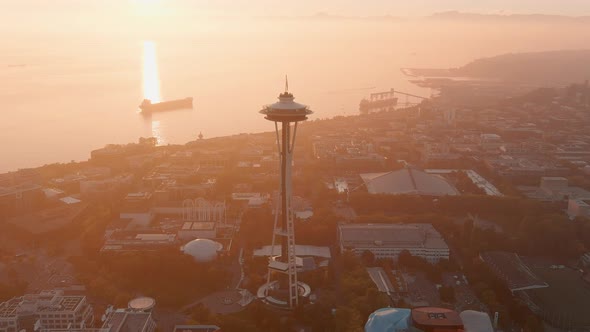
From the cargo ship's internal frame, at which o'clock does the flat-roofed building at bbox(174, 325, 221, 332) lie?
The flat-roofed building is roughly at 3 o'clock from the cargo ship.

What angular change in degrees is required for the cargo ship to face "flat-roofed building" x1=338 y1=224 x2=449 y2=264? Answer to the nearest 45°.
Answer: approximately 90° to its right

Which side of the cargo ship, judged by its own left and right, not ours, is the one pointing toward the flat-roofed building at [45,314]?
right

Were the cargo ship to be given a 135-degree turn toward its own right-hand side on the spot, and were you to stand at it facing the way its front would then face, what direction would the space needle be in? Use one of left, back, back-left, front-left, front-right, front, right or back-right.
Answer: front-left

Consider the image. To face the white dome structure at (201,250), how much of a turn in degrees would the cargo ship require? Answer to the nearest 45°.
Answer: approximately 90° to its right

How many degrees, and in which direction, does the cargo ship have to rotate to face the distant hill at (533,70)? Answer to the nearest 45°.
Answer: approximately 45° to its left

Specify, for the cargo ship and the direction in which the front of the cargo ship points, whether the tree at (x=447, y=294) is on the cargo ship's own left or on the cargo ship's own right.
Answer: on the cargo ship's own right

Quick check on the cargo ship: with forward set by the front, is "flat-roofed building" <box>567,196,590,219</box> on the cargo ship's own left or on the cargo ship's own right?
on the cargo ship's own right

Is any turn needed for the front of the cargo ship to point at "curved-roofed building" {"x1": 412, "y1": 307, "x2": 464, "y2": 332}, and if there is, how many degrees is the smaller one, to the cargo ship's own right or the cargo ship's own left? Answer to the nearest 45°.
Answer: approximately 90° to the cargo ship's own right

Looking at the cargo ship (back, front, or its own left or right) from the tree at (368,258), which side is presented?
right

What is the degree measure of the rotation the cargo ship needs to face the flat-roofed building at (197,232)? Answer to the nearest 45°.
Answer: approximately 90° to its right

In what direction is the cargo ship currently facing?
to the viewer's right
